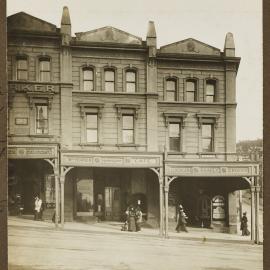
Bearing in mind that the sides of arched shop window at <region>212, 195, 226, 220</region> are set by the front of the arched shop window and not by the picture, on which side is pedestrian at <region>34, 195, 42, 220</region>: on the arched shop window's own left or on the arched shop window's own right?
on the arched shop window's own right

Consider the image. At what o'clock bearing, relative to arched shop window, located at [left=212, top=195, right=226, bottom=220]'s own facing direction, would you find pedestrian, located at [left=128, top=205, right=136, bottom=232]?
The pedestrian is roughly at 2 o'clock from the arched shop window.

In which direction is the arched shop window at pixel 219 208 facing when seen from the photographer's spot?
facing the viewer
